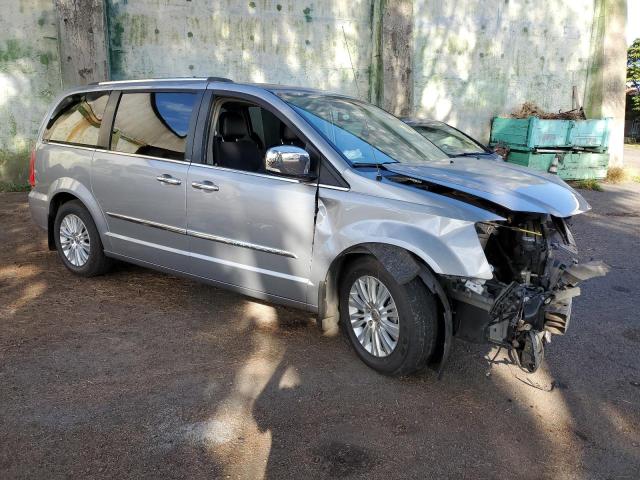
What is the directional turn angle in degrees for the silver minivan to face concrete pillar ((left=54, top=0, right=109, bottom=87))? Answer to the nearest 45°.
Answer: approximately 180°

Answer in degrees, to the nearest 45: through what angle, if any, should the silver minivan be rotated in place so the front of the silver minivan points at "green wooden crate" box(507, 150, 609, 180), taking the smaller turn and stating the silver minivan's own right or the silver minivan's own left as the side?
approximately 90° to the silver minivan's own left

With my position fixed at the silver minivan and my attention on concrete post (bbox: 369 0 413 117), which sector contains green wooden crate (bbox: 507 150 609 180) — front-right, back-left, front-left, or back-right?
front-right

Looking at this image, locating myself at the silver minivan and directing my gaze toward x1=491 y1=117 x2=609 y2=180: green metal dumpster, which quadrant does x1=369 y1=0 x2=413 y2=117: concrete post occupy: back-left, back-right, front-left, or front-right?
front-left

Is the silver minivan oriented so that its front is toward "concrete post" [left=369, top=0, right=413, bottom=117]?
no

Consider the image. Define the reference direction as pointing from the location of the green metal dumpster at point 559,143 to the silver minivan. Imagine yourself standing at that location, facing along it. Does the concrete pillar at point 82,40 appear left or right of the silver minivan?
right

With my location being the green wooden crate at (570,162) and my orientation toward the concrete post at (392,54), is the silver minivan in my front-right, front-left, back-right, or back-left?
front-left

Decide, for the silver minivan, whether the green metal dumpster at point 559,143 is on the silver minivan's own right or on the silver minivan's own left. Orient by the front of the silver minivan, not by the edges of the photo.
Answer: on the silver minivan's own left
